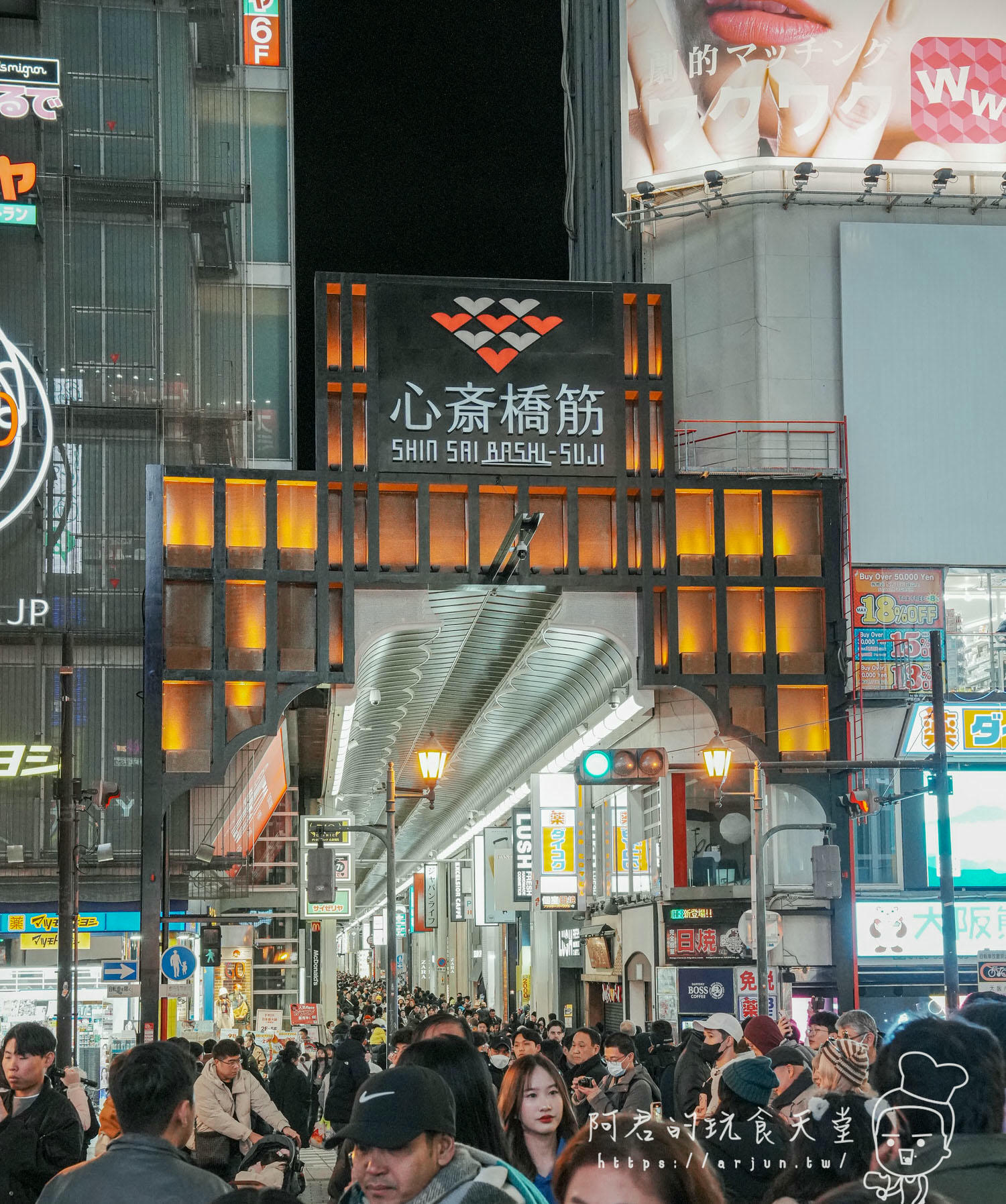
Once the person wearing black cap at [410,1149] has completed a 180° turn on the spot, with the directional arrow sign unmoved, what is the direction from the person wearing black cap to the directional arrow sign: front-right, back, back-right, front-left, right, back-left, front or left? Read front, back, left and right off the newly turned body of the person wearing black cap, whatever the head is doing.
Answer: front-left

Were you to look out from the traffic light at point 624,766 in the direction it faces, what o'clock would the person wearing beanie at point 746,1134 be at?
The person wearing beanie is roughly at 12 o'clock from the traffic light.

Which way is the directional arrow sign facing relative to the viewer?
toward the camera

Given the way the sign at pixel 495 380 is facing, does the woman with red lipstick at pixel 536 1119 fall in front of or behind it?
in front

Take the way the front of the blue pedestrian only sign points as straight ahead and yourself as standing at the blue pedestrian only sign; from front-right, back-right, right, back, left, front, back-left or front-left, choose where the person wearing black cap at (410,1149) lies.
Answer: front

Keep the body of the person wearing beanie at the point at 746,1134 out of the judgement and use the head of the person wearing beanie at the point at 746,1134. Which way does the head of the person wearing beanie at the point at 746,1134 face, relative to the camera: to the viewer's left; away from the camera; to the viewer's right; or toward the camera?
away from the camera

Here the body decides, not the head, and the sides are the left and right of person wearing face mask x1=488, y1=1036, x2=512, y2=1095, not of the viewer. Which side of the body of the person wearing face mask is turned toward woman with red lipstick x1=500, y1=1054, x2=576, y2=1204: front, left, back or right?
front

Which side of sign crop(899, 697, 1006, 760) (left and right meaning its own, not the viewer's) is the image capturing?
front

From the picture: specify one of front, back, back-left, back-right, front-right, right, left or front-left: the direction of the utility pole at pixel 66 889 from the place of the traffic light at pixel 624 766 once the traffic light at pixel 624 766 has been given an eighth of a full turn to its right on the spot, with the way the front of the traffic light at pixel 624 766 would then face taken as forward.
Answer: front-right

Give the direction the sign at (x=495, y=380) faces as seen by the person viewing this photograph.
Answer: facing the viewer

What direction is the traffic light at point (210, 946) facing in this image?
toward the camera
